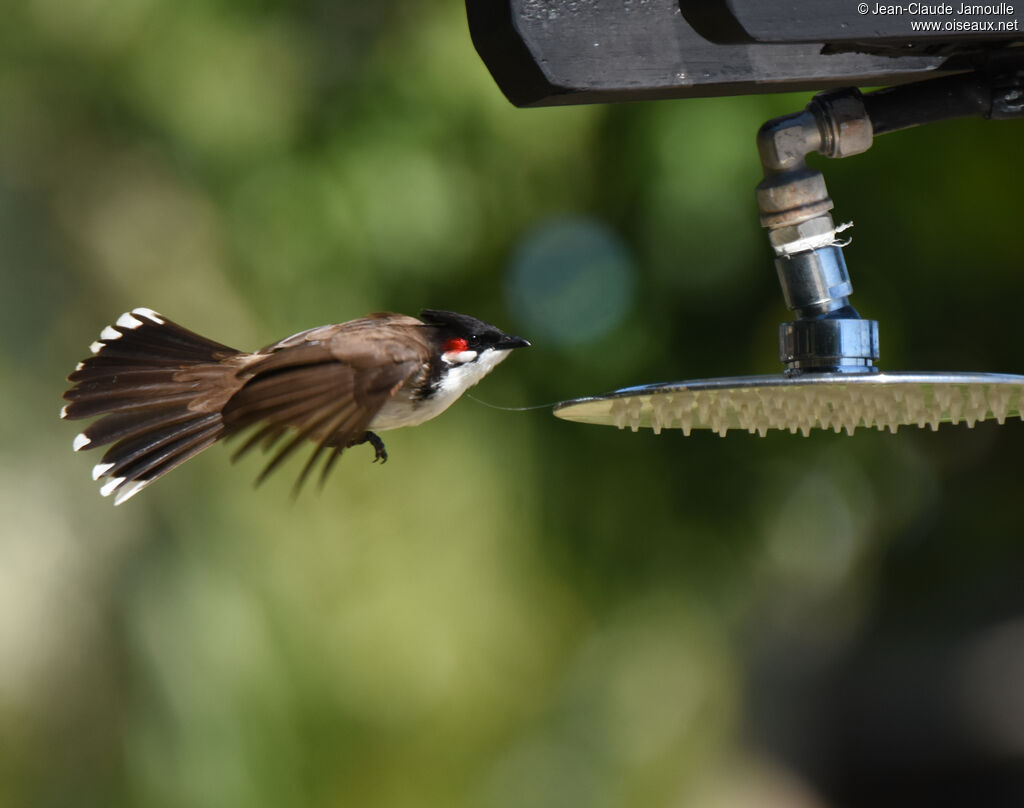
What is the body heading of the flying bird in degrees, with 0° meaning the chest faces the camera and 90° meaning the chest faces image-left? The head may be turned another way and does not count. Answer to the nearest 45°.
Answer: approximately 270°

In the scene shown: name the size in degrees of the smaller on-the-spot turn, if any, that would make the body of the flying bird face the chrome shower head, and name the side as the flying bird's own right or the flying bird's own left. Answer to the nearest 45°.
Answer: approximately 45° to the flying bird's own right
